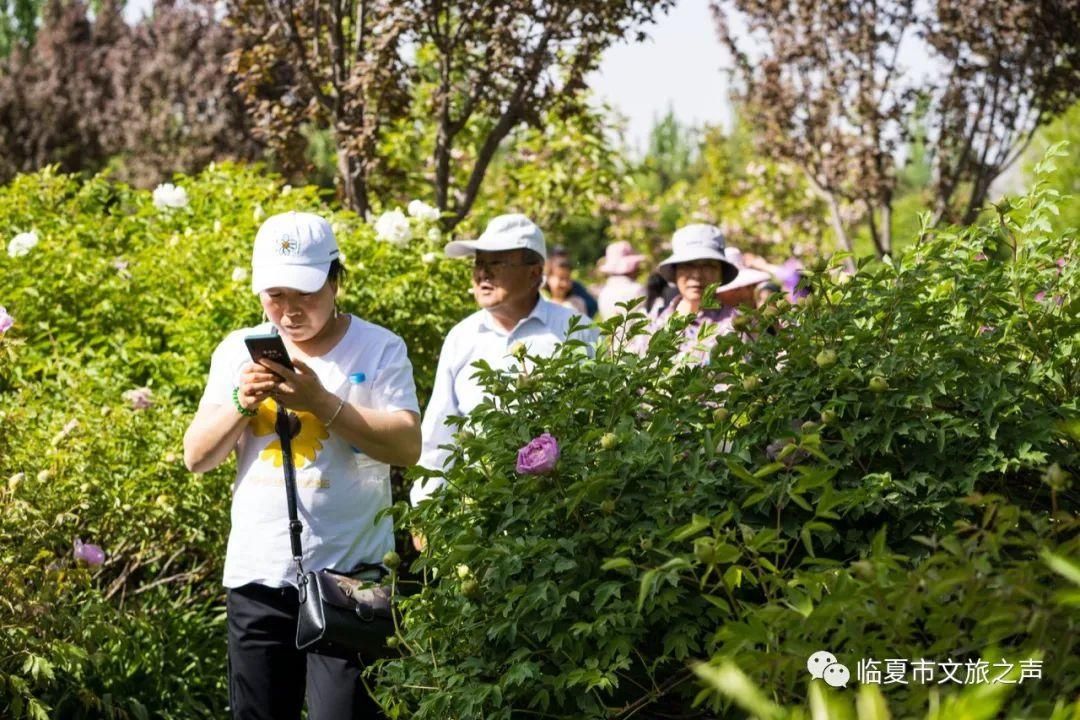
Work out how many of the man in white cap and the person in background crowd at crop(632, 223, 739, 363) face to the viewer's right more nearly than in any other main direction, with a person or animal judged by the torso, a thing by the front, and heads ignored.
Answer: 0

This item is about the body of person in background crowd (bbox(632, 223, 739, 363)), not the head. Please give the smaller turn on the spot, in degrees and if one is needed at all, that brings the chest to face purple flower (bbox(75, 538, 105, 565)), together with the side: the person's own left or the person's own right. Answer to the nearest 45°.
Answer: approximately 45° to the person's own right

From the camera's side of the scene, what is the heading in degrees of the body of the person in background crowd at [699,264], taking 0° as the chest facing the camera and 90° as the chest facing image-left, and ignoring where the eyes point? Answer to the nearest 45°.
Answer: approximately 0°

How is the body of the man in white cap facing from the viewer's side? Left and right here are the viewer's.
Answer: facing the viewer and to the left of the viewer

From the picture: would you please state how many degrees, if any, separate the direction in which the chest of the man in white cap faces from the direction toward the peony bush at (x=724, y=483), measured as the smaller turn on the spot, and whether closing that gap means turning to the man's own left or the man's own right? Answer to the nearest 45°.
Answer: approximately 45° to the man's own left

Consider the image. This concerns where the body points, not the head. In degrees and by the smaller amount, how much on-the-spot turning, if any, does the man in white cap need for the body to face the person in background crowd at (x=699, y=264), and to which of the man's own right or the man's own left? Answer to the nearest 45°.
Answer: approximately 180°

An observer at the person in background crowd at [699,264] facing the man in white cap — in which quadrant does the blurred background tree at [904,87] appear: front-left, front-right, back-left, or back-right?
back-right

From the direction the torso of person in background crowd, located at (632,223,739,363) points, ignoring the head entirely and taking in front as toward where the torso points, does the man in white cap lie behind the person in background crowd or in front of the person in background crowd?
in front

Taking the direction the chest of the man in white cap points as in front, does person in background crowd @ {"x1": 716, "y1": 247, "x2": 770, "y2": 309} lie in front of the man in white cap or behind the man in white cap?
behind

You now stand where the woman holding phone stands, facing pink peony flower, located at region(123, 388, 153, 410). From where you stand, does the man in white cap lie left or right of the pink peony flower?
right

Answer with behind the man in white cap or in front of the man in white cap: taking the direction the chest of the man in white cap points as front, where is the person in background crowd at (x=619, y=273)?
behind

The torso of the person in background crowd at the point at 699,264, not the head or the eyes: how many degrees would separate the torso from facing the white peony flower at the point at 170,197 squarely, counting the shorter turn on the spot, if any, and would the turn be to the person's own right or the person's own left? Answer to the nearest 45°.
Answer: approximately 90° to the person's own right

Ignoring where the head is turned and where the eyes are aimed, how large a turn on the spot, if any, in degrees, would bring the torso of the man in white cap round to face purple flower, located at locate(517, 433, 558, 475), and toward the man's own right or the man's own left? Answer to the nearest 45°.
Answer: approximately 45° to the man's own left

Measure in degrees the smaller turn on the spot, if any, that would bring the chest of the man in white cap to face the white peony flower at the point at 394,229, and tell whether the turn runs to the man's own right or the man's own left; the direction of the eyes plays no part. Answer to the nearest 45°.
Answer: approximately 135° to the man's own right

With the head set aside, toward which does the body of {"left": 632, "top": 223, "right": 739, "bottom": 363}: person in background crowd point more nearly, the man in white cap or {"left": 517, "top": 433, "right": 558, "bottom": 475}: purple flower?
the purple flower

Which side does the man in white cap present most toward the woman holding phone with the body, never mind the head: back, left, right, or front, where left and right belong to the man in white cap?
front
